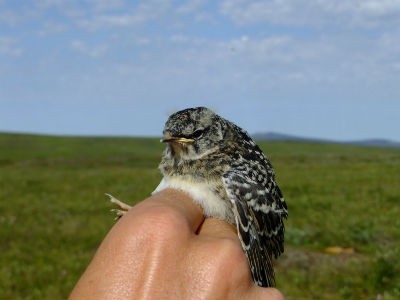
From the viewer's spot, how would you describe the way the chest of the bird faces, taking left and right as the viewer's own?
facing the viewer and to the left of the viewer
